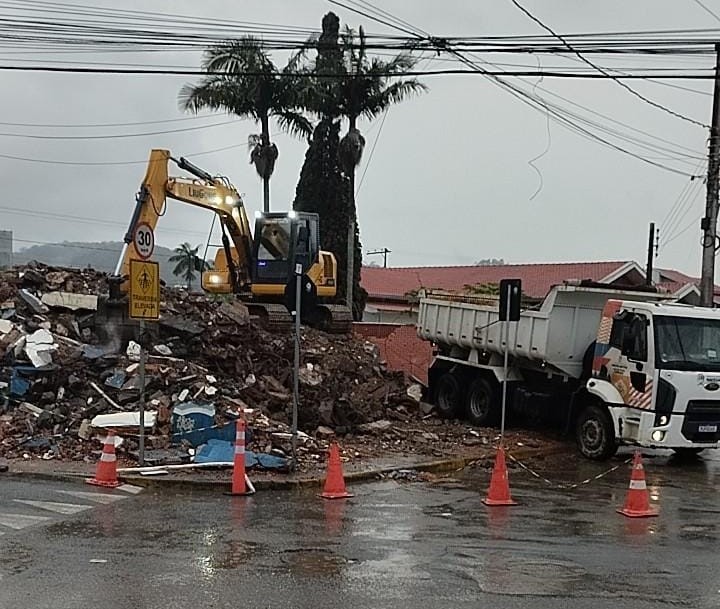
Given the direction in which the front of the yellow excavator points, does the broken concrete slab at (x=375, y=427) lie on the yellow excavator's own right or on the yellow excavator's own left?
on the yellow excavator's own left

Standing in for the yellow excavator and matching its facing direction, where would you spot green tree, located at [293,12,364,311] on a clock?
The green tree is roughly at 5 o'clock from the yellow excavator.

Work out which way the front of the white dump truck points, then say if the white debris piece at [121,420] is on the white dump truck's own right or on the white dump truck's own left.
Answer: on the white dump truck's own right

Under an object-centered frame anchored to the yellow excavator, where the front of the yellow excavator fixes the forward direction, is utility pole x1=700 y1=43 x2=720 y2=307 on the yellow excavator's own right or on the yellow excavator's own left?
on the yellow excavator's own left

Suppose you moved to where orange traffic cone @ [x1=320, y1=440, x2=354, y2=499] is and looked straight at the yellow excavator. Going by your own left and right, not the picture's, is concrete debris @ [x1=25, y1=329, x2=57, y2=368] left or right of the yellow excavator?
left

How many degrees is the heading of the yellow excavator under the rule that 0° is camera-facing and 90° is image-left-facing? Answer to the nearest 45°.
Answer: approximately 45°

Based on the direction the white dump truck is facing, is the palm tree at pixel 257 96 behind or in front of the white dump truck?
behind

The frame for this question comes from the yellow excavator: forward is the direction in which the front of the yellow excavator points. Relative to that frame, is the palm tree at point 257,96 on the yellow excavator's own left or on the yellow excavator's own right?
on the yellow excavator's own right

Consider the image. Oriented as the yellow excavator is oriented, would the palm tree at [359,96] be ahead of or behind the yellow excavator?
behind

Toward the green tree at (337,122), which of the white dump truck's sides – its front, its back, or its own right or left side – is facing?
back

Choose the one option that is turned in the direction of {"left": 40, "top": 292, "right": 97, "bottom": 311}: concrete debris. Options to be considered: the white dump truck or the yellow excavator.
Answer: the yellow excavator

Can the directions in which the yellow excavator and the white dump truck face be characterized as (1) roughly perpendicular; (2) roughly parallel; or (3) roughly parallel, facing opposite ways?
roughly perpendicular

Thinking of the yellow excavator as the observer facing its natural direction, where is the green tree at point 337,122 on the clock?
The green tree is roughly at 5 o'clock from the yellow excavator.

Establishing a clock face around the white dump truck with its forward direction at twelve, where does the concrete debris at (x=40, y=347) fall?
The concrete debris is roughly at 4 o'clock from the white dump truck.

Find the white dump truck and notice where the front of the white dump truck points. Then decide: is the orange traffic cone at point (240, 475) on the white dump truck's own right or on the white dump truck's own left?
on the white dump truck's own right
